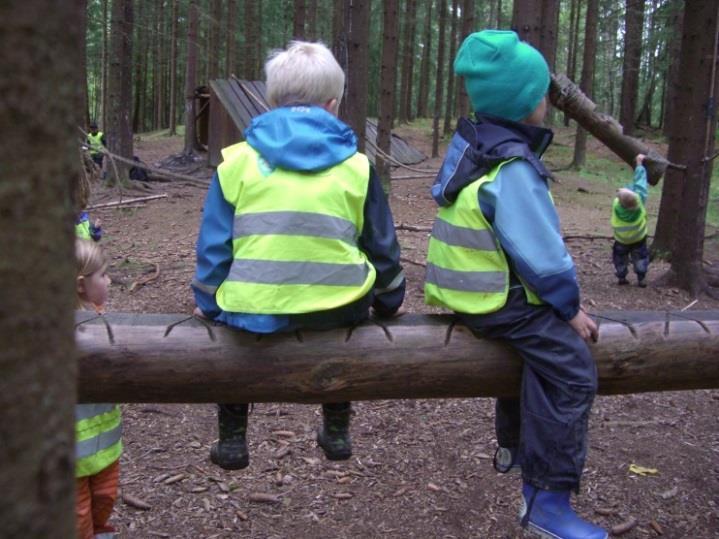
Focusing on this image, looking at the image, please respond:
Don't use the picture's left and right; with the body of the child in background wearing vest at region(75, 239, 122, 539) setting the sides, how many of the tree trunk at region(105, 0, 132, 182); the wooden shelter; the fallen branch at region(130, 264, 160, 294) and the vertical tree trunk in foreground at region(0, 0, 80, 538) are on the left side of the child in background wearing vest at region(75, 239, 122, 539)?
3

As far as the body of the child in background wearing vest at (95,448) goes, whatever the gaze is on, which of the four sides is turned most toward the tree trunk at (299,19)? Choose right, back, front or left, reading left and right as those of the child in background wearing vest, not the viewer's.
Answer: left

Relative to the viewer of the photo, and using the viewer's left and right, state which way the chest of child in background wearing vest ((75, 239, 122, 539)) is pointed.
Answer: facing to the right of the viewer

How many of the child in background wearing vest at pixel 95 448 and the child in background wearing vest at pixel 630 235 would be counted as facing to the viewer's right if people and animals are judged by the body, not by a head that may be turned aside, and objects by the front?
1

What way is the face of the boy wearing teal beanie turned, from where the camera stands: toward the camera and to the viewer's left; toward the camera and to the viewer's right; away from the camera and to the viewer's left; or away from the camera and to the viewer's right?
away from the camera and to the viewer's right

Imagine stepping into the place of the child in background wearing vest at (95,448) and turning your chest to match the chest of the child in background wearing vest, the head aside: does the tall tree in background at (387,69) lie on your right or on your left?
on your left

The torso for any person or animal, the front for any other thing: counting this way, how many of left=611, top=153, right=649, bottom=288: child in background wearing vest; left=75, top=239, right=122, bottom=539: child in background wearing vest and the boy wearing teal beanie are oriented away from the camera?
1
